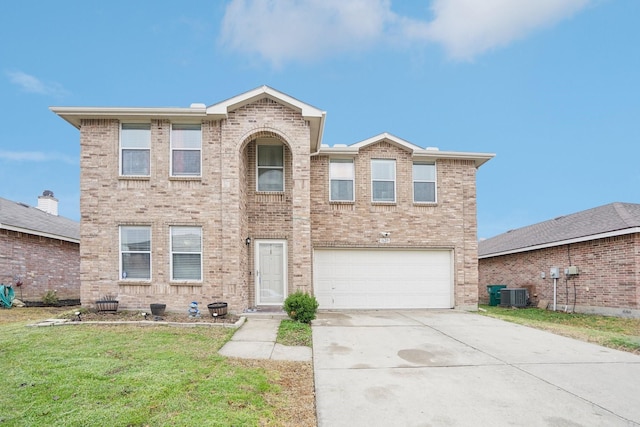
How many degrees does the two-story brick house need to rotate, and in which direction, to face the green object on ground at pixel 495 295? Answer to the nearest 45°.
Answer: approximately 135° to its left

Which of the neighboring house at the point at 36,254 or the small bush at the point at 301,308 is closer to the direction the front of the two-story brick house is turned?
the small bush

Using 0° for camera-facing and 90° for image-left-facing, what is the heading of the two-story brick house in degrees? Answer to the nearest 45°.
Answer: approximately 0°

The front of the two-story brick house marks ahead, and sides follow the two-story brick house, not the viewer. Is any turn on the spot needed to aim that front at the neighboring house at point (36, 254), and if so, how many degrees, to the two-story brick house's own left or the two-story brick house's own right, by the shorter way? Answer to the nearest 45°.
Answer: approximately 135° to the two-story brick house's own right

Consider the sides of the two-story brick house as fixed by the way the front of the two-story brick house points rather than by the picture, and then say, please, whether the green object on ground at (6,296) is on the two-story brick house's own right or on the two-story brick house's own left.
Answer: on the two-story brick house's own right
